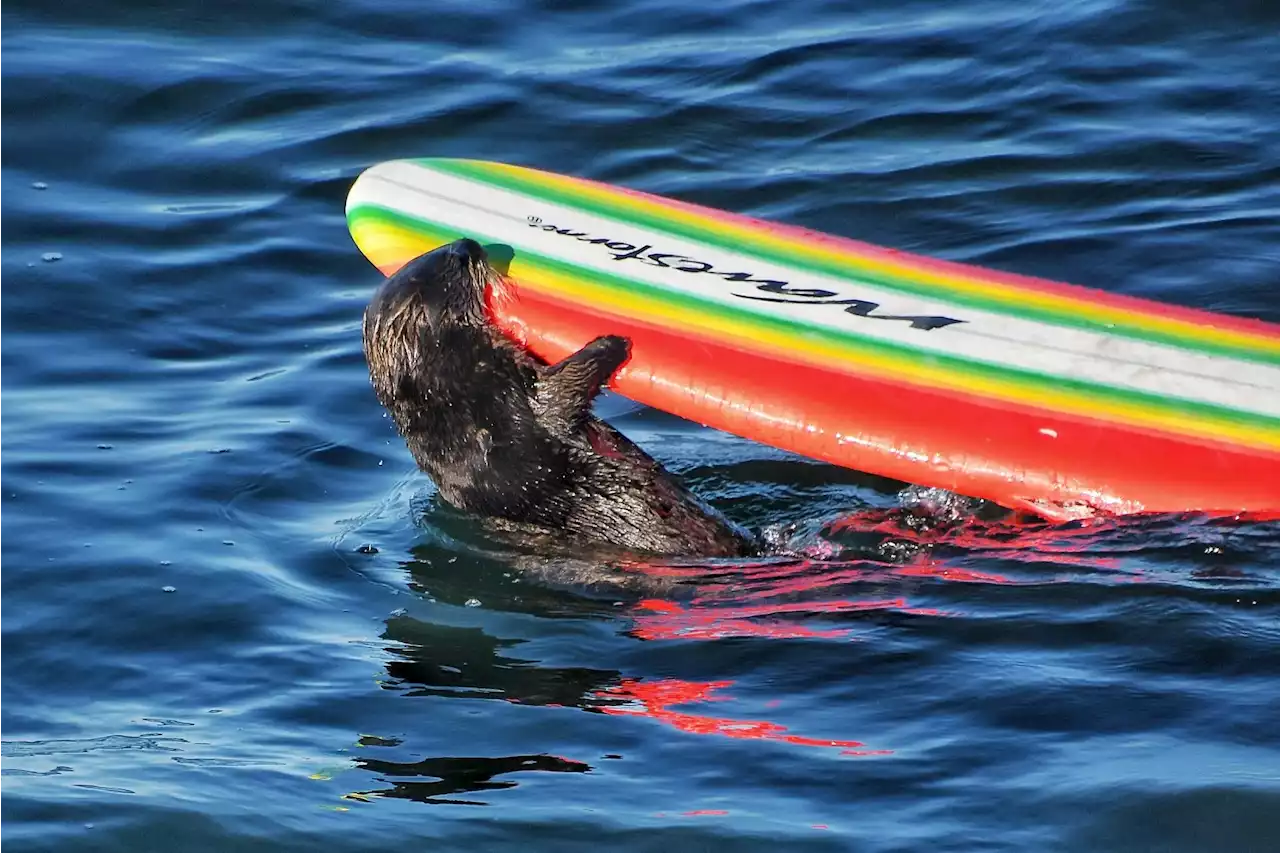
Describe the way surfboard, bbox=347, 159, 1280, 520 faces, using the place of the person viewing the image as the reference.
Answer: facing to the left of the viewer
